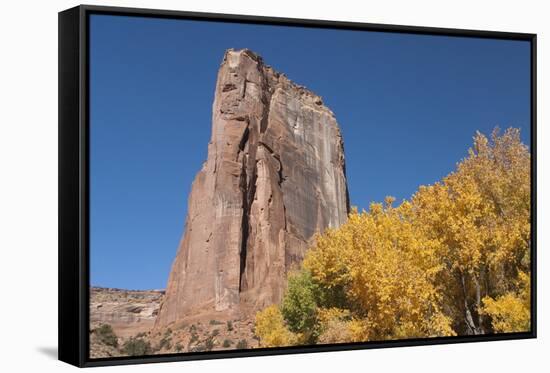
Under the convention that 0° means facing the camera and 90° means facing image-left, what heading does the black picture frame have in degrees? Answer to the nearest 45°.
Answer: approximately 315°
